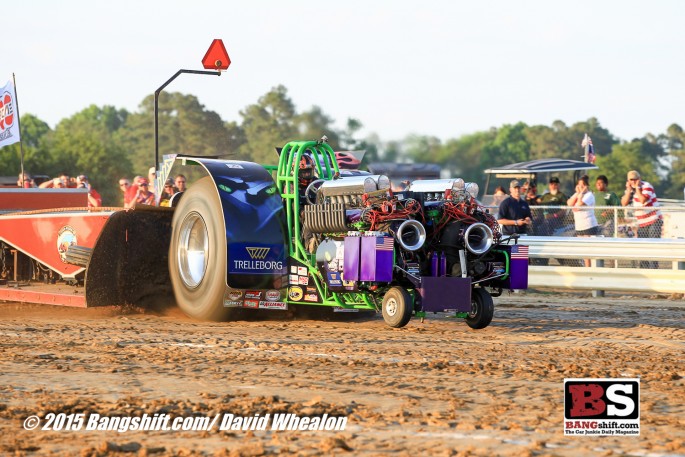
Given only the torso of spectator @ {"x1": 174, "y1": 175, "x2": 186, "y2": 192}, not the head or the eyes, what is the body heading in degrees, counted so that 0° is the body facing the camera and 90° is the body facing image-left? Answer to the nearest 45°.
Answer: approximately 0°

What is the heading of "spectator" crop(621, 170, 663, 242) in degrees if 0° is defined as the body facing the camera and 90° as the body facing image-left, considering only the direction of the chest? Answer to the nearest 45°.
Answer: approximately 45°

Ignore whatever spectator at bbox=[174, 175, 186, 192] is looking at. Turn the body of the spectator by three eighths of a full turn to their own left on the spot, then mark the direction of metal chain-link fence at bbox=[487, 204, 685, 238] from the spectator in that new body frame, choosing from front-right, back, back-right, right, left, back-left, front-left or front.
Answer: front-right

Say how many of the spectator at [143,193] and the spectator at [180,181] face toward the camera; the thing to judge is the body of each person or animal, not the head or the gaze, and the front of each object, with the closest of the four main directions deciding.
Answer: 2

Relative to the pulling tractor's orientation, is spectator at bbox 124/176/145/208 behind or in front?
behind
